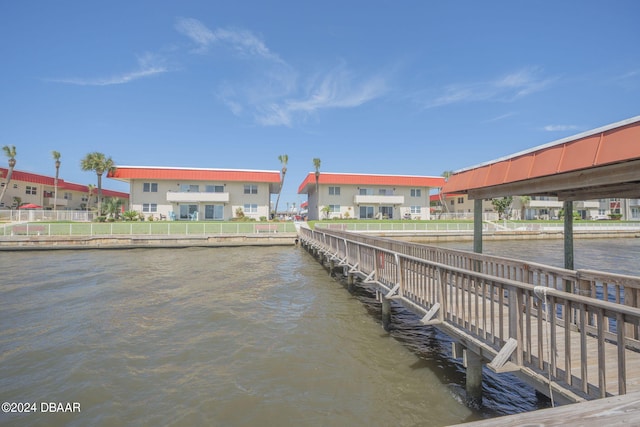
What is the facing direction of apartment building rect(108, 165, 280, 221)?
toward the camera

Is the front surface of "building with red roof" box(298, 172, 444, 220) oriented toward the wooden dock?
yes

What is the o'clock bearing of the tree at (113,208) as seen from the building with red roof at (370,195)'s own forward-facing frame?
The tree is roughly at 2 o'clock from the building with red roof.

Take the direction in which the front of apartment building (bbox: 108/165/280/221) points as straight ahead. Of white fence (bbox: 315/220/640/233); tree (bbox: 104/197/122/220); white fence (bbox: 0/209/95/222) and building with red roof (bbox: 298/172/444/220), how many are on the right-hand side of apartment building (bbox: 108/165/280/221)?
2

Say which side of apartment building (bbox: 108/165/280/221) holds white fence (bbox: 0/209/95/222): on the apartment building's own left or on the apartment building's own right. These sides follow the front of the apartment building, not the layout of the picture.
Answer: on the apartment building's own right

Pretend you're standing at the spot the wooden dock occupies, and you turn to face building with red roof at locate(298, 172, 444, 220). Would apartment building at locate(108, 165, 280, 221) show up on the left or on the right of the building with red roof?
left

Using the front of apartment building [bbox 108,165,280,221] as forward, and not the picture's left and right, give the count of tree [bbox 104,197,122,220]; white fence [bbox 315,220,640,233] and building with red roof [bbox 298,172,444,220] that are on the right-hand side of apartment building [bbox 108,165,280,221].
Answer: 1

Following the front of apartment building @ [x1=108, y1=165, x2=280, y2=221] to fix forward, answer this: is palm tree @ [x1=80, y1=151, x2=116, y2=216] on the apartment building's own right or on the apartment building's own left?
on the apartment building's own right

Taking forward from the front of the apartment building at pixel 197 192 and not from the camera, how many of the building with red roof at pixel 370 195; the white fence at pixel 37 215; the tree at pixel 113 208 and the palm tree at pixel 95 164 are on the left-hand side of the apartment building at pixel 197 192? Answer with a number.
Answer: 1

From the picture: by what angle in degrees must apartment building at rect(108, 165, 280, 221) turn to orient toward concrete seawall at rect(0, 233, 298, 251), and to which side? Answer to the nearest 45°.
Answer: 0° — it already faces it

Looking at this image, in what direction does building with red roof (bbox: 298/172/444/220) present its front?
toward the camera

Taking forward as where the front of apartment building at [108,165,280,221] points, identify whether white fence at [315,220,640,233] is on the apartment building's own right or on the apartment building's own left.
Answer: on the apartment building's own left

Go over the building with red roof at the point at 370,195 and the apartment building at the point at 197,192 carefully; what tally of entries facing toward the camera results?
2

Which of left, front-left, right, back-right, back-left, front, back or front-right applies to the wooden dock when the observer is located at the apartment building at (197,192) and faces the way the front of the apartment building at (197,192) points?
front
